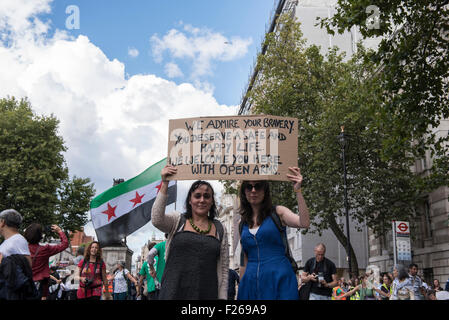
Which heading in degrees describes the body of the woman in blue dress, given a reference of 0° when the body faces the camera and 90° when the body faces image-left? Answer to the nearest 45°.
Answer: approximately 45°

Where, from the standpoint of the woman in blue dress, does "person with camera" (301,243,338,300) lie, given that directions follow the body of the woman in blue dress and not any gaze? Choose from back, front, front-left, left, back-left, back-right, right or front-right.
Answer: back-right

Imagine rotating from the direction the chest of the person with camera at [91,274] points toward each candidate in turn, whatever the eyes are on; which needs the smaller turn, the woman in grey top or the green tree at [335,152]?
the woman in grey top

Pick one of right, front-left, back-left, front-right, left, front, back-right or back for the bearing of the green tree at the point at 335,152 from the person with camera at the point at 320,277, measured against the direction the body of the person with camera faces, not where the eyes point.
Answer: back

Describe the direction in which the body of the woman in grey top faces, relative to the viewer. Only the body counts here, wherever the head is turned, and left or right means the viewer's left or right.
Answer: facing the viewer

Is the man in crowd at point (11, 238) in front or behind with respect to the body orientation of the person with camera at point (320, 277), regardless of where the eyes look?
in front

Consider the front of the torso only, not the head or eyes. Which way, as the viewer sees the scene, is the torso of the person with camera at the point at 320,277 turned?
toward the camera

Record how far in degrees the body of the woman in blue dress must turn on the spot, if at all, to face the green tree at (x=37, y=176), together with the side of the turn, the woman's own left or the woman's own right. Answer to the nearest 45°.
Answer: approximately 90° to the woman's own right

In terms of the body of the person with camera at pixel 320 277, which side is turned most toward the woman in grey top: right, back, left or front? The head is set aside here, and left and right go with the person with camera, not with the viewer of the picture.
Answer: front
